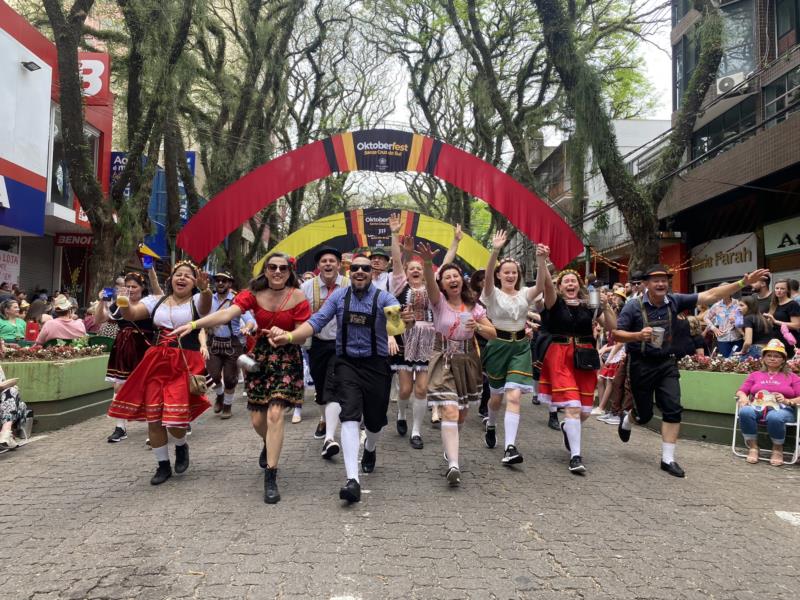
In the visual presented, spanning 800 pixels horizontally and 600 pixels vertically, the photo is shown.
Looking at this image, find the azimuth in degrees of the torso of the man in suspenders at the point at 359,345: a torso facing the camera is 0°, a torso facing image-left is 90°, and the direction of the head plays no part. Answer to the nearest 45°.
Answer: approximately 0°

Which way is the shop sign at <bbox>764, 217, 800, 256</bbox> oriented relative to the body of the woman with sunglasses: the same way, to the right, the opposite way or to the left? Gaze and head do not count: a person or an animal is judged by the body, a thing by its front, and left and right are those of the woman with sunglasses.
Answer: to the right

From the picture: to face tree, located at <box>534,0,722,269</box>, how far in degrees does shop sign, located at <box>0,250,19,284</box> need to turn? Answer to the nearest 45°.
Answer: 0° — it already faces it

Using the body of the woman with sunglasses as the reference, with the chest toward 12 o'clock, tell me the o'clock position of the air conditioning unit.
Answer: The air conditioning unit is roughly at 8 o'clock from the woman with sunglasses.

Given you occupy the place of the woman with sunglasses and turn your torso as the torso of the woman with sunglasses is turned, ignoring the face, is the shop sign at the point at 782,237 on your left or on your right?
on your left

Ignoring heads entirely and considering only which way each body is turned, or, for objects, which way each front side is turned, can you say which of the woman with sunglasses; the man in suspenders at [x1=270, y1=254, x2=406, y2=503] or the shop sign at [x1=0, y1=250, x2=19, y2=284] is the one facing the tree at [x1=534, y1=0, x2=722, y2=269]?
the shop sign

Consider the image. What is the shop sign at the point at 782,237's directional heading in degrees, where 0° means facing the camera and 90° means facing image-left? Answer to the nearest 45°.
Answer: approximately 45°

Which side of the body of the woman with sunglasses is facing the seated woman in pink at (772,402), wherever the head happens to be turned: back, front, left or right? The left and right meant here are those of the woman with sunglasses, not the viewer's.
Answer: left

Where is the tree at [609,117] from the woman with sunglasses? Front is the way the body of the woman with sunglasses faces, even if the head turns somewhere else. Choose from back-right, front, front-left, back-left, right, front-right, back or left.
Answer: back-left

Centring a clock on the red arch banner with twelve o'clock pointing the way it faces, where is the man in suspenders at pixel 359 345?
The man in suspenders is roughly at 12 o'clock from the red arch banner.

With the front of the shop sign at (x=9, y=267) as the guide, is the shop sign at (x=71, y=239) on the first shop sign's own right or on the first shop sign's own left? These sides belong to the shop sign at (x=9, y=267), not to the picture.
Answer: on the first shop sign's own left

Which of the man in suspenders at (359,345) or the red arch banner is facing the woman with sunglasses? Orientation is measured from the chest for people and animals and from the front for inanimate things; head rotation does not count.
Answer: the red arch banner

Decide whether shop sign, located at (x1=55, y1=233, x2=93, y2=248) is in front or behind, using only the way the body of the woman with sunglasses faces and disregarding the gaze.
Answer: behind
